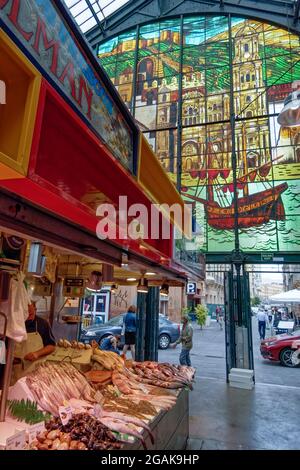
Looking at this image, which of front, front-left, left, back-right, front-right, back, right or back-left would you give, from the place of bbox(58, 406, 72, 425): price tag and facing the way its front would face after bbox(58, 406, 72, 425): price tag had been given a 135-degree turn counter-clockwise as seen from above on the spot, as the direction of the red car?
front

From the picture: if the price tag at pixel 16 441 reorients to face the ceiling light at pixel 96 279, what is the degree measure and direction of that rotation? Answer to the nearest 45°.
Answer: approximately 180°

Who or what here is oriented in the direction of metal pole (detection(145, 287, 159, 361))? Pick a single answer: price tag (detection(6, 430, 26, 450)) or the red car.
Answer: the red car

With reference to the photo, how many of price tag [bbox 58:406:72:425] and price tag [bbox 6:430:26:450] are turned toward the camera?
2

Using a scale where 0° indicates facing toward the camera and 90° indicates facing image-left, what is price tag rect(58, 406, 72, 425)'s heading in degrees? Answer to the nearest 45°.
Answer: approximately 0°

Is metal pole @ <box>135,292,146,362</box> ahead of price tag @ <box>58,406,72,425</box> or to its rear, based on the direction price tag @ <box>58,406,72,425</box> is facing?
to the rear

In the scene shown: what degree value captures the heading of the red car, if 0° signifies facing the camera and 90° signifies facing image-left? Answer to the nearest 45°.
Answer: approximately 45°

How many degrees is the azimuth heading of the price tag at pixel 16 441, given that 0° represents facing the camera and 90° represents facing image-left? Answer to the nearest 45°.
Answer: approximately 0°

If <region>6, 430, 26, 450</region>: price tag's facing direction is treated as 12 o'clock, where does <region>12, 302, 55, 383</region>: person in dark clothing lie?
The person in dark clothing is roughly at 6 o'clock from the price tag.
